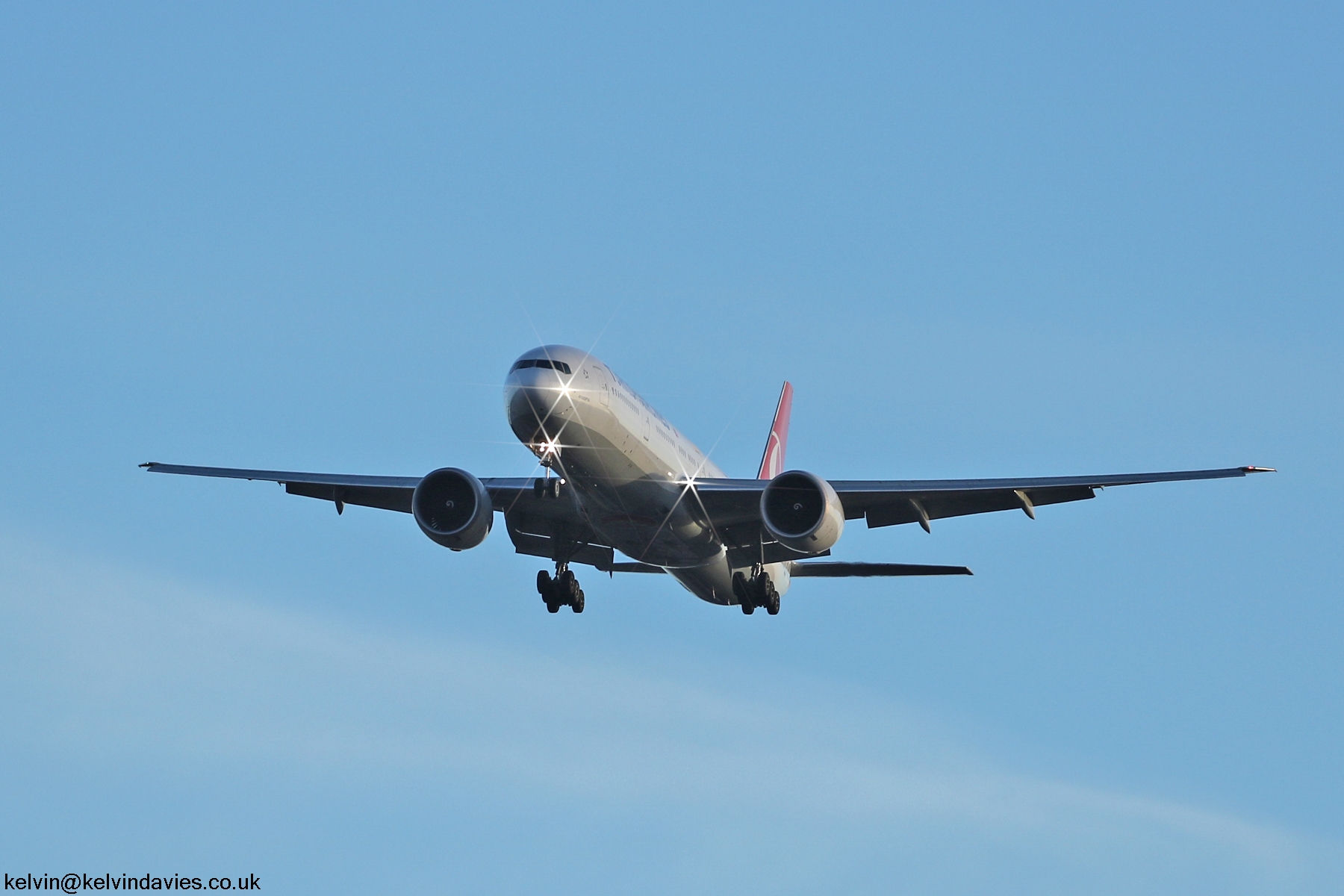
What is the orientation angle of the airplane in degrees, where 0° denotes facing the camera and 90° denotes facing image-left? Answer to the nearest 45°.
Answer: approximately 0°
